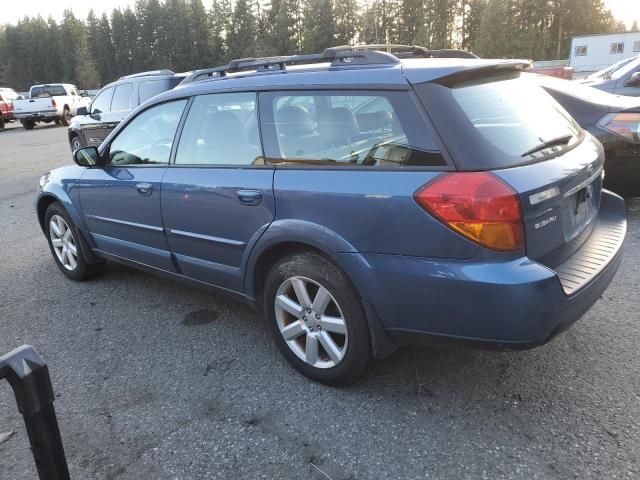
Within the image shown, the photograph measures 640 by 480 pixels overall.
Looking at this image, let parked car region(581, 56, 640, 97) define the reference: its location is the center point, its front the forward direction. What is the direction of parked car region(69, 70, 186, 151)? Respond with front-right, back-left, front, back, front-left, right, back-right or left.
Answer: front

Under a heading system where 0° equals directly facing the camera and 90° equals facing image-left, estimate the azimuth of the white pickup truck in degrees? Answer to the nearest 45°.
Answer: approximately 225°

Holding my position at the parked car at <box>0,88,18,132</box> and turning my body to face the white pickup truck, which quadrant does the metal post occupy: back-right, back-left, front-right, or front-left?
front-right

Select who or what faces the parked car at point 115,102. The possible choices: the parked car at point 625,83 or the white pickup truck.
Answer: the parked car at point 625,83

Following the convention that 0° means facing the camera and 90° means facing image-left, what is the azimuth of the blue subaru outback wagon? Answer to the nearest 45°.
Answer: approximately 135°

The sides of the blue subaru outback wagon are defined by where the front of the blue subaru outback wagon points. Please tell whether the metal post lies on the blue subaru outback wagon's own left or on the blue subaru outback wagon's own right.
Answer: on the blue subaru outback wagon's own left

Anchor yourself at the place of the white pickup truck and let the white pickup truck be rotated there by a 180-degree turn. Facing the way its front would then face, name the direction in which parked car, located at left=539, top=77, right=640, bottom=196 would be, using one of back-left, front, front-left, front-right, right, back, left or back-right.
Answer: front-left

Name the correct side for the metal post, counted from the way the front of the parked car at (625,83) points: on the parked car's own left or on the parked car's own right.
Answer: on the parked car's own left

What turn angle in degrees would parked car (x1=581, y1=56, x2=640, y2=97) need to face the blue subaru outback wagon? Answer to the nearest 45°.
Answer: approximately 90° to its left

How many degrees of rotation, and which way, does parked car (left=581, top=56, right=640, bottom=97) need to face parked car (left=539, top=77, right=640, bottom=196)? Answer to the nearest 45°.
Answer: approximately 90° to its left

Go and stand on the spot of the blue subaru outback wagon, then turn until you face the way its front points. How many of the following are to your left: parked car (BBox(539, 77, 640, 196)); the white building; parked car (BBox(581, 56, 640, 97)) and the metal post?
1

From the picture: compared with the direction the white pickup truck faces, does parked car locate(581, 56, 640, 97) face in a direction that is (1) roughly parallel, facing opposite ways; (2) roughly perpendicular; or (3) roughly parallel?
roughly perpendicular

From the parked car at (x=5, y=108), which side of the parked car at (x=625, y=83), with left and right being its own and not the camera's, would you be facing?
front

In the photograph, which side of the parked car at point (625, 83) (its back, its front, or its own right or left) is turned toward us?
left

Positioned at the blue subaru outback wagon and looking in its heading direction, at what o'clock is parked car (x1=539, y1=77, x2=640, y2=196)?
The parked car is roughly at 3 o'clock from the blue subaru outback wagon.

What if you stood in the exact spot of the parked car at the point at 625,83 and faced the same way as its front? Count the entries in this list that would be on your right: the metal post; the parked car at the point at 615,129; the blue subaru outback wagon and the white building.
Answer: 1

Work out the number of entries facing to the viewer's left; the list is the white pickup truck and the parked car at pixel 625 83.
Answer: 1
